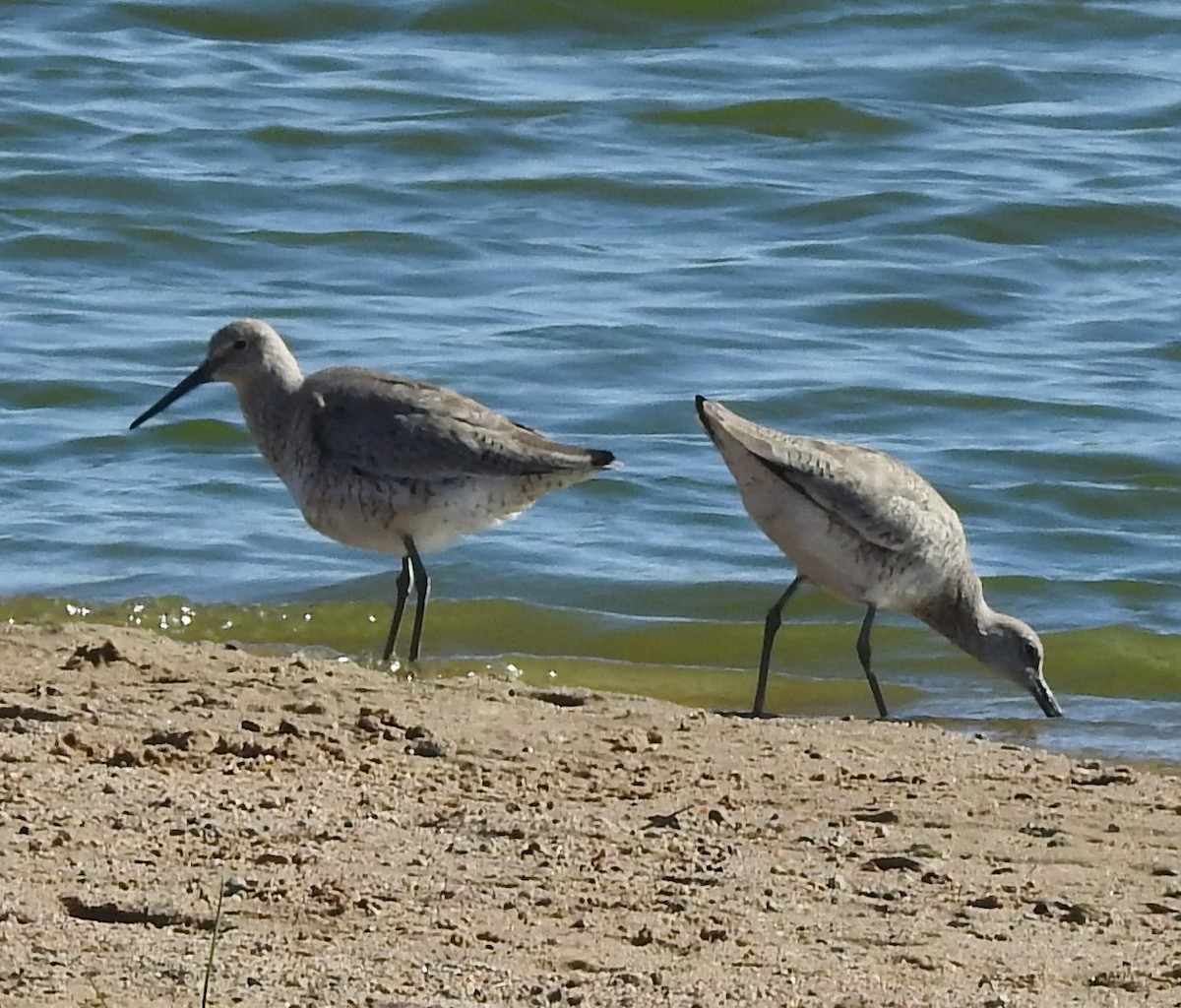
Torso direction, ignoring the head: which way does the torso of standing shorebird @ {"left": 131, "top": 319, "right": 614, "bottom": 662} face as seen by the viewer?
to the viewer's left

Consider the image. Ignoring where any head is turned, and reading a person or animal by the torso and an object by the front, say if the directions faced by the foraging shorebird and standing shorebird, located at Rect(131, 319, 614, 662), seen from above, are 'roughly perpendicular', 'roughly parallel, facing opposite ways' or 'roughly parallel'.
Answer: roughly parallel, facing opposite ways

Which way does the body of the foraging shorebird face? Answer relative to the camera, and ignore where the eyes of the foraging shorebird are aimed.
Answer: to the viewer's right

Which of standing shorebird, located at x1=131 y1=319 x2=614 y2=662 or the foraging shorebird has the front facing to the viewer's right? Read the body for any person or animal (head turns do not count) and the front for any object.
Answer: the foraging shorebird

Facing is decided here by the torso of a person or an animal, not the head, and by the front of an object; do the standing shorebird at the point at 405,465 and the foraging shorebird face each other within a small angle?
no

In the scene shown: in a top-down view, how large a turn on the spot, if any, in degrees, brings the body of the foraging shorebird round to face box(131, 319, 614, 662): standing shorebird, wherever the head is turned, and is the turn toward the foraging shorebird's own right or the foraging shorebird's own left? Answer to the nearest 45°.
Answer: approximately 180°

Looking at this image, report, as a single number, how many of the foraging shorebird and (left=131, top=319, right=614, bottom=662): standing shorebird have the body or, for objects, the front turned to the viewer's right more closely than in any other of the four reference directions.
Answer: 1

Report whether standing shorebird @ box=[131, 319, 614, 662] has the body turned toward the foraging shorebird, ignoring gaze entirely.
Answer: no
